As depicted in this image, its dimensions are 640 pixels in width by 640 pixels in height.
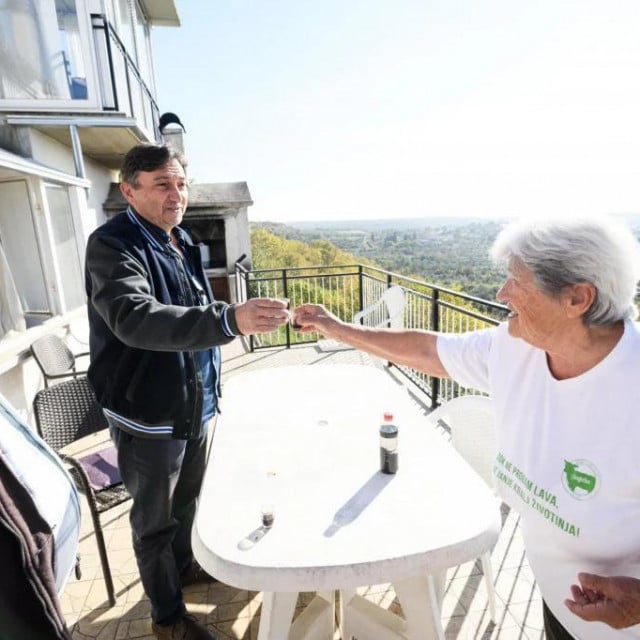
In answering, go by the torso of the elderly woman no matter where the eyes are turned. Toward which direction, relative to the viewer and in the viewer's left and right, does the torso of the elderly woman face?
facing the viewer and to the left of the viewer

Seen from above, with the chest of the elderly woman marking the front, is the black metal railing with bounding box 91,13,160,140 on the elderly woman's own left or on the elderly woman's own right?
on the elderly woman's own right

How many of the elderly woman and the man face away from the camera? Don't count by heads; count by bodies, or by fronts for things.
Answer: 0

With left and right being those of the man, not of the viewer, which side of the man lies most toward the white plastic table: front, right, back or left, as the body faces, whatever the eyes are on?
front

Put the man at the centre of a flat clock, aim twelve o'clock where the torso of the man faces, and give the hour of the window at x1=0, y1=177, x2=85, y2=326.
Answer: The window is roughly at 7 o'clock from the man.

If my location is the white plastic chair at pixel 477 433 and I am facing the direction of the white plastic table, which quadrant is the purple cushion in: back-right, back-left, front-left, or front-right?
front-right

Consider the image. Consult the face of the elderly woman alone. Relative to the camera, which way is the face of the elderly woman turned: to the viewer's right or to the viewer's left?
to the viewer's left

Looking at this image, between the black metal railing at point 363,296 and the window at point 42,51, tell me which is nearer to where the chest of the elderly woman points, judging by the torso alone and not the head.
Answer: the window

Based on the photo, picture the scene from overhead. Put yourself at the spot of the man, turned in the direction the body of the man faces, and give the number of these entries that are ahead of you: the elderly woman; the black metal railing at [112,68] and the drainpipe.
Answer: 1

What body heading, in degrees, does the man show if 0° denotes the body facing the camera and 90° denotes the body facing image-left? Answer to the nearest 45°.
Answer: approximately 315°
